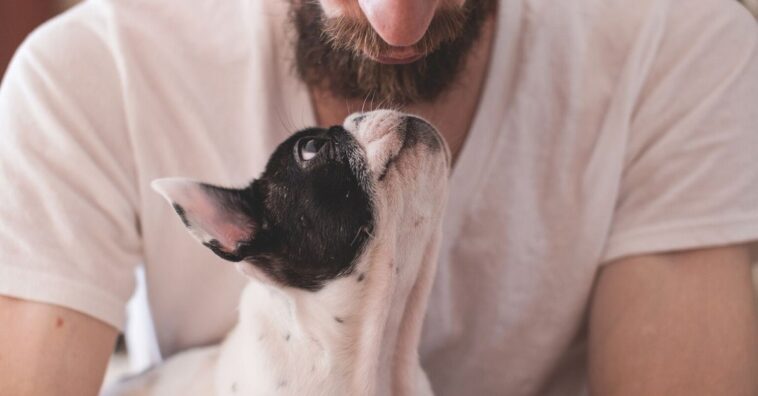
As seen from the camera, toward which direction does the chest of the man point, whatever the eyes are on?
toward the camera
